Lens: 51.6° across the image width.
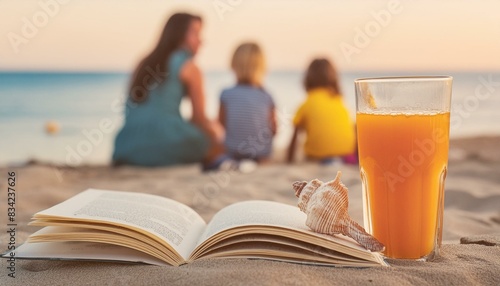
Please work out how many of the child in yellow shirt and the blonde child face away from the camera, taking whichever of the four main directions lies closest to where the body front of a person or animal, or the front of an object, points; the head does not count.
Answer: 2

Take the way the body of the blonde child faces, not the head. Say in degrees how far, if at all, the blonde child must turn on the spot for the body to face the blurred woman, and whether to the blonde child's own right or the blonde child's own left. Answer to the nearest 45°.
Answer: approximately 90° to the blonde child's own left

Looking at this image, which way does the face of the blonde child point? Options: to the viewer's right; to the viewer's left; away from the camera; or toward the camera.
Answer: away from the camera

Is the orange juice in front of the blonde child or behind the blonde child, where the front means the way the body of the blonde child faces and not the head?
behind

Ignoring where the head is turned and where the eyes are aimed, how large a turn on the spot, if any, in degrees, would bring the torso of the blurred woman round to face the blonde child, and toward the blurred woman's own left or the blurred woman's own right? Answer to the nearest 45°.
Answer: approximately 45° to the blurred woman's own right

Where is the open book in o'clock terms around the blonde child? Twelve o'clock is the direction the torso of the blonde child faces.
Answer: The open book is roughly at 6 o'clock from the blonde child.

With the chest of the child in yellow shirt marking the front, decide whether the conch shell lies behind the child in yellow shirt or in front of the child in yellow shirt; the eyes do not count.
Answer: behind

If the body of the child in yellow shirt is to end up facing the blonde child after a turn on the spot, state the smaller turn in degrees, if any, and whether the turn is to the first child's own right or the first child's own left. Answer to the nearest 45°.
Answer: approximately 90° to the first child's own left

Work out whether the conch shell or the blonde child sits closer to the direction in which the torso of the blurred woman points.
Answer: the blonde child

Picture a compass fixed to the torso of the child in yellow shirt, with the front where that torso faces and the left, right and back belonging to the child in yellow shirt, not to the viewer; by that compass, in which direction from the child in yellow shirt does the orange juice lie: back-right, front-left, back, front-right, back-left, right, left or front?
back

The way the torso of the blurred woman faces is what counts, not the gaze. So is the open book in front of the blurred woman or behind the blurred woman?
behind

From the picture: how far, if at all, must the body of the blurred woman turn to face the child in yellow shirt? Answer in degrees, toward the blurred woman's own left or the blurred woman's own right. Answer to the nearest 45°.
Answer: approximately 45° to the blurred woman's own right

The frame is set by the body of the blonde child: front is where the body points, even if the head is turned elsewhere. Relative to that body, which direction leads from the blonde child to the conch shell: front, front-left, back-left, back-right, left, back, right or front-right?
back

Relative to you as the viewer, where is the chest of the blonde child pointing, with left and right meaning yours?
facing away from the viewer

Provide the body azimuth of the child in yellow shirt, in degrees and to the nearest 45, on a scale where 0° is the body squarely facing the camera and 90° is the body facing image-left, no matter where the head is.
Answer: approximately 180°

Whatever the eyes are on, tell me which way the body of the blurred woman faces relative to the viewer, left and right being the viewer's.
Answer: facing away from the viewer and to the right of the viewer

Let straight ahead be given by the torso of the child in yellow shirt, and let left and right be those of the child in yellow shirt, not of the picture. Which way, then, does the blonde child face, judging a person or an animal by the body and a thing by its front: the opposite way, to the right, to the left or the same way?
the same way

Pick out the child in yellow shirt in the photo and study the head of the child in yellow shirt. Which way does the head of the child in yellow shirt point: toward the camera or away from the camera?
away from the camera

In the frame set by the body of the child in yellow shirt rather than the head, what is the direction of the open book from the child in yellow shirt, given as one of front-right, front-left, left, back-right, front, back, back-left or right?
back
